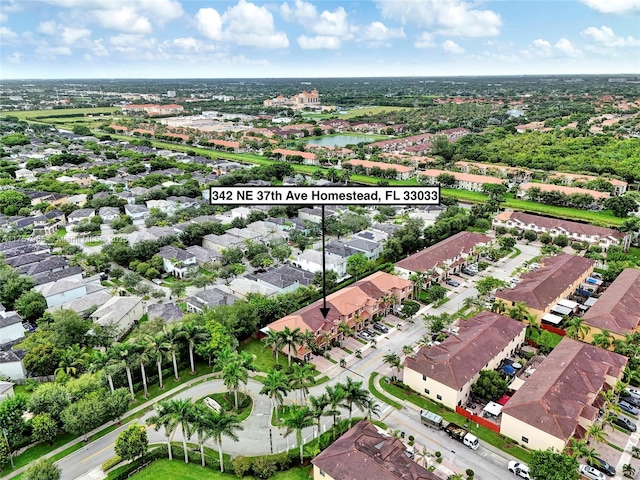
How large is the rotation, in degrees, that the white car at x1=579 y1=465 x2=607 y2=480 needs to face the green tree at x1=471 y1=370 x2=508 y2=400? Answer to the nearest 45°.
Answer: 0° — it already faces it

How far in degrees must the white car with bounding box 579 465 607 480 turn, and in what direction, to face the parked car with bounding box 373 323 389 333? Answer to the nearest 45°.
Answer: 0° — it already faces it

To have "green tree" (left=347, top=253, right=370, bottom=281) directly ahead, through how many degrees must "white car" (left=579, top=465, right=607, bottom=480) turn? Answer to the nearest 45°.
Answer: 0° — it already faces it

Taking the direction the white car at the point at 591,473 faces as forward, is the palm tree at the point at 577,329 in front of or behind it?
in front

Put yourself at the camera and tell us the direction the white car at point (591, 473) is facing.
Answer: facing away from the viewer and to the left of the viewer
